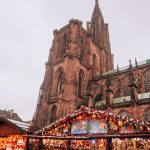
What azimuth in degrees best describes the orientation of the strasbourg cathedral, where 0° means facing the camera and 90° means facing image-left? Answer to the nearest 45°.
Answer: approximately 135°

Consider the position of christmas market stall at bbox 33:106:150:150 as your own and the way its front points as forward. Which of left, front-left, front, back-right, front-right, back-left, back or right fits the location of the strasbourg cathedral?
back

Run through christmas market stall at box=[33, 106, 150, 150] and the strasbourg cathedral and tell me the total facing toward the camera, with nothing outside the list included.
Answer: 1

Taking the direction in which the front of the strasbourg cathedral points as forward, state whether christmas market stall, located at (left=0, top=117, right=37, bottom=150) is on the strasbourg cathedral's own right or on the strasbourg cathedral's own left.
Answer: on the strasbourg cathedral's own left

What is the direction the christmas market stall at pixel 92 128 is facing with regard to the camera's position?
facing the viewer

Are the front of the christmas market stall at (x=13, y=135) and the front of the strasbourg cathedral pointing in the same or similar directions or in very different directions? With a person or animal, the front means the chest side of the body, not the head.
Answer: very different directions

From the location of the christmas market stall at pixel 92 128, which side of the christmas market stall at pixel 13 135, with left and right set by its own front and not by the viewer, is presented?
left

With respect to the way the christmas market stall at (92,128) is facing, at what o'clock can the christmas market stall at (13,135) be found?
the christmas market stall at (13,135) is roughly at 3 o'clock from the christmas market stall at (92,128).

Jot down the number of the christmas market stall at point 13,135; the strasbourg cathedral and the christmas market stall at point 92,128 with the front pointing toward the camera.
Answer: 2

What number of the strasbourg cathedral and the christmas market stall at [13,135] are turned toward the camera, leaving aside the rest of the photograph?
1
